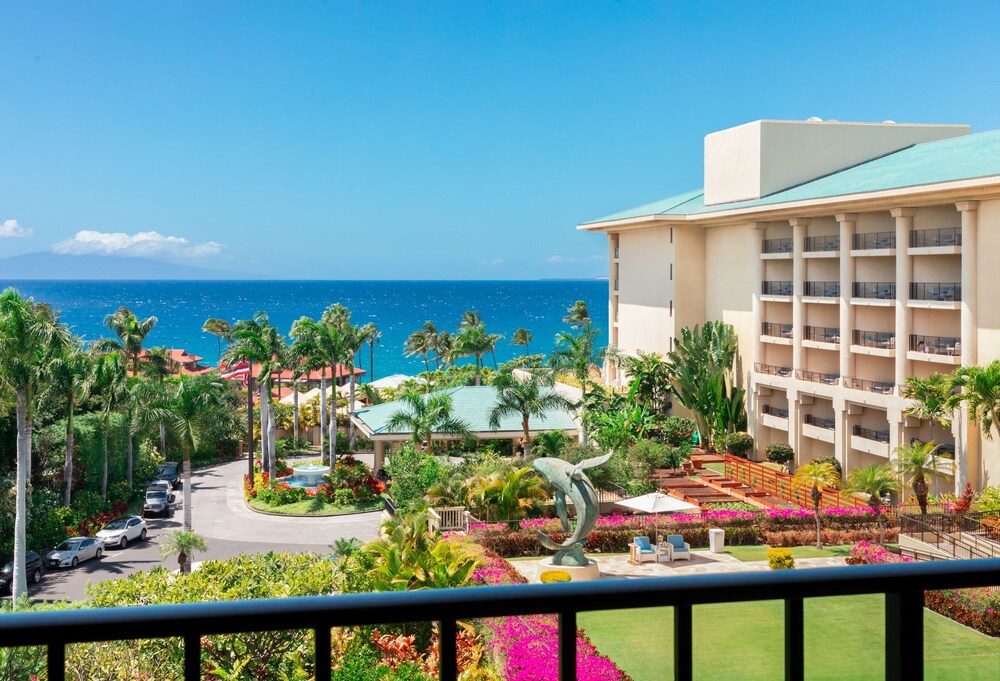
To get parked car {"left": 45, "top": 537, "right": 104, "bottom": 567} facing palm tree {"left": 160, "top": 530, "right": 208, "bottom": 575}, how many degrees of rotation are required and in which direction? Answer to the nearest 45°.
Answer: approximately 90° to its left

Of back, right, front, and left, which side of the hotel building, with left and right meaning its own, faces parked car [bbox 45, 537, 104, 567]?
front

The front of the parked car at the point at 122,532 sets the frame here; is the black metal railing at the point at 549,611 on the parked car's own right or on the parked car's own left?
on the parked car's own left

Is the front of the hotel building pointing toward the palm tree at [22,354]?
yes

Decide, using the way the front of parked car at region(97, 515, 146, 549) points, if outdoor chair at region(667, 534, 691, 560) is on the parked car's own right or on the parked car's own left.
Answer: on the parked car's own left
